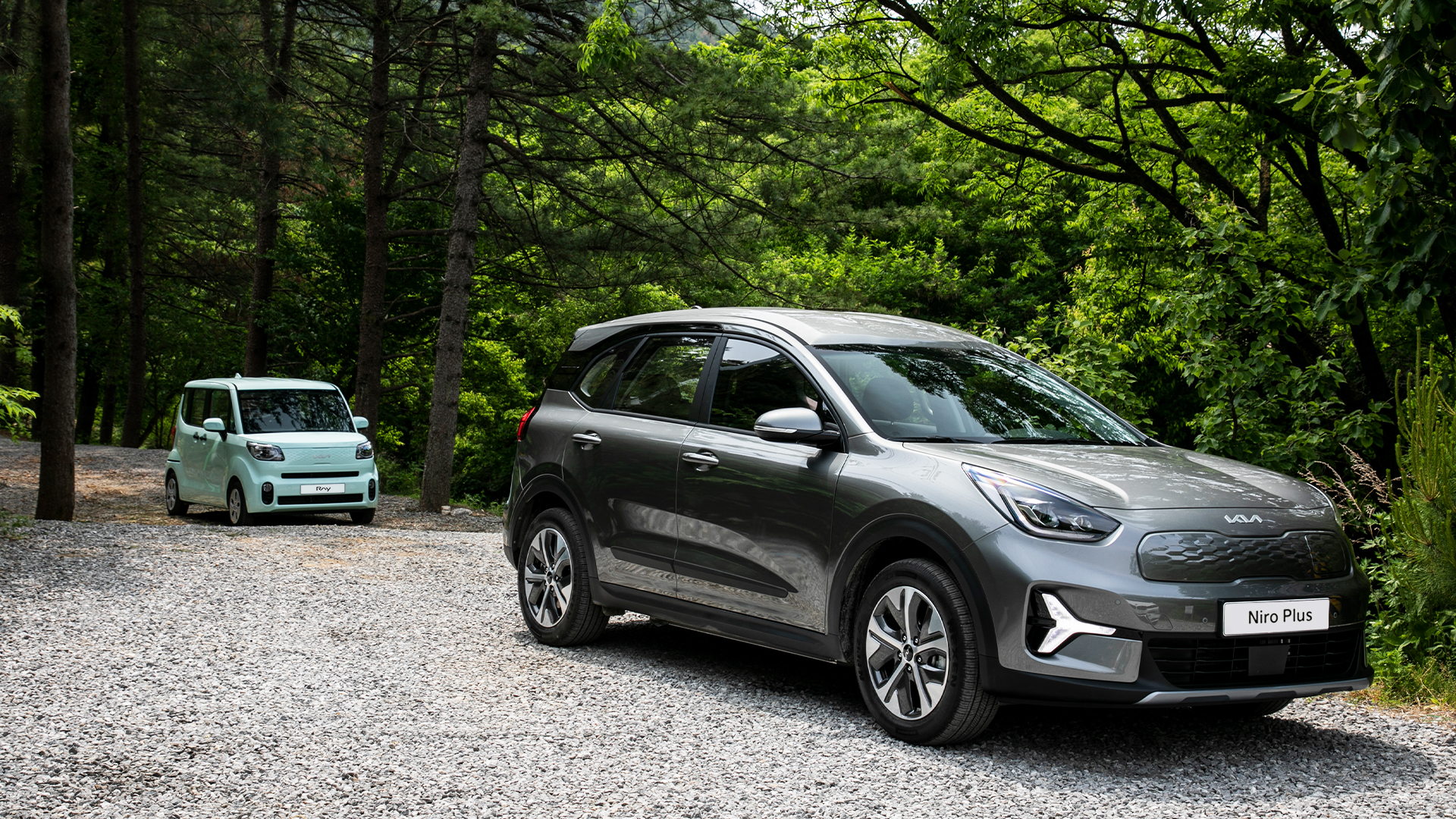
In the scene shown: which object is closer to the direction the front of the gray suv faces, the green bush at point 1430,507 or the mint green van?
the green bush

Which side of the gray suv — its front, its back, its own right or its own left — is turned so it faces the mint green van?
back

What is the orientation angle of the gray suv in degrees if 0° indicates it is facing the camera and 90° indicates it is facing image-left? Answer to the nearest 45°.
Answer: approximately 315°

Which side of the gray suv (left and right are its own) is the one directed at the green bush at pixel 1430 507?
left
